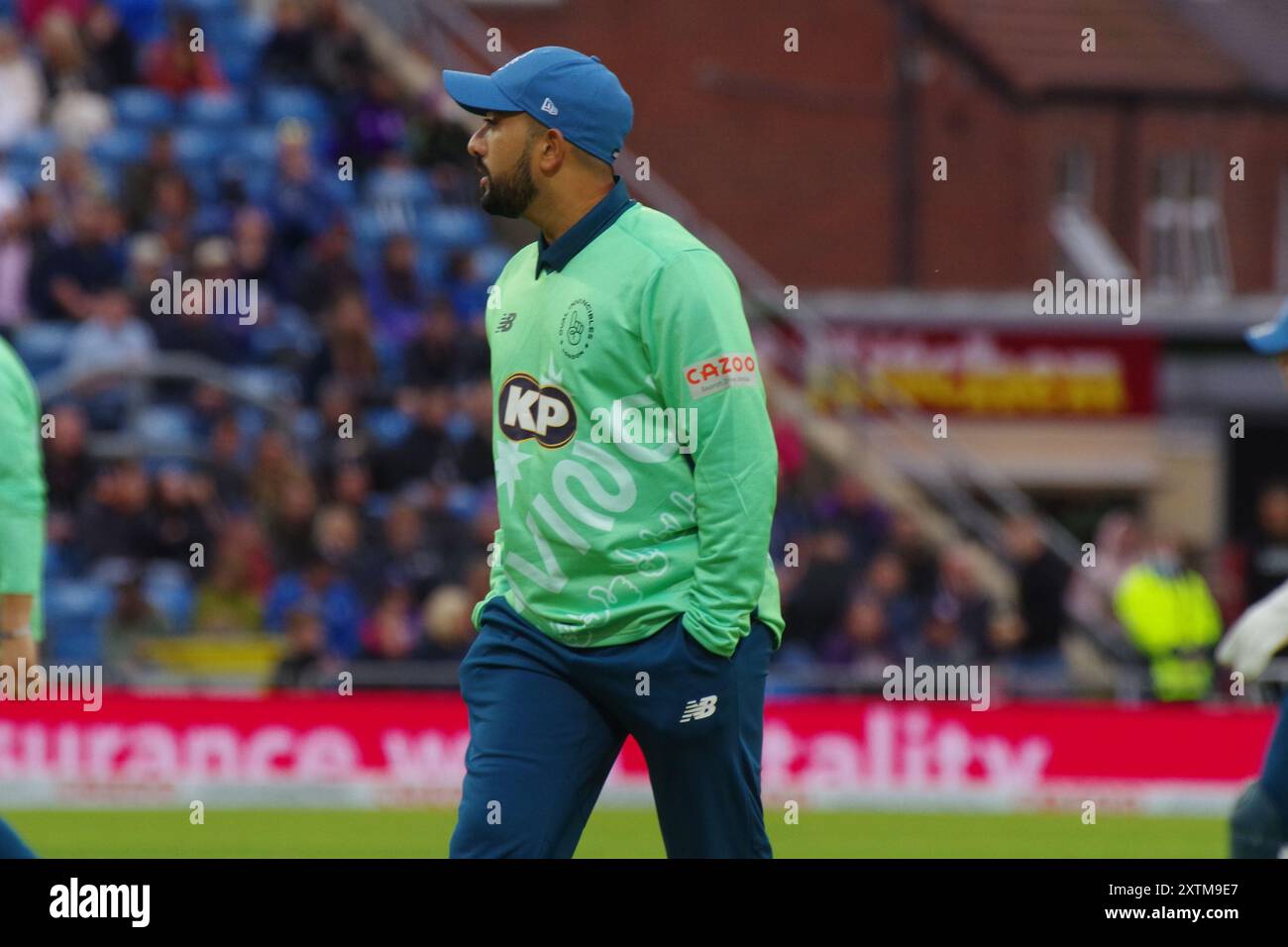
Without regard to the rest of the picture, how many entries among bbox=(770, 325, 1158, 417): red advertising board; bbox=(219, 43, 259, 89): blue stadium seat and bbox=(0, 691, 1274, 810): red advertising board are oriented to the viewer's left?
0

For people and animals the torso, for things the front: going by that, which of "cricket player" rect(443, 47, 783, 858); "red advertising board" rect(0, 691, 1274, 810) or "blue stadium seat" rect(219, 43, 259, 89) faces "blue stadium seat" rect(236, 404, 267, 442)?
"blue stadium seat" rect(219, 43, 259, 89)

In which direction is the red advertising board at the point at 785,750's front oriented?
toward the camera

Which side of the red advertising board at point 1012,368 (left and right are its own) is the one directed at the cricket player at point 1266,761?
front

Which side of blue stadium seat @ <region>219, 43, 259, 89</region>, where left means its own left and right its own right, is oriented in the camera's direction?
front

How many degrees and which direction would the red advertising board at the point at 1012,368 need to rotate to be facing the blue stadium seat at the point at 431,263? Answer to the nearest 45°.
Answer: approximately 45° to its right

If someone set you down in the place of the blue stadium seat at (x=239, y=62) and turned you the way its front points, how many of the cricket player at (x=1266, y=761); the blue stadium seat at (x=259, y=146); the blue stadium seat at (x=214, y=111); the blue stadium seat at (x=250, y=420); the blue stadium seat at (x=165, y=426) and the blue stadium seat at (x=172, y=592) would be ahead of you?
6

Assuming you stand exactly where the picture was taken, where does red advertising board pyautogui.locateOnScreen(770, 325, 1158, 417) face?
facing the viewer

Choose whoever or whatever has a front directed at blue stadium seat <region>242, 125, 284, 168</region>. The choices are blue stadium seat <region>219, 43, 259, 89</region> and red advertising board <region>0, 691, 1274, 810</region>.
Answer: blue stadium seat <region>219, 43, 259, 89</region>

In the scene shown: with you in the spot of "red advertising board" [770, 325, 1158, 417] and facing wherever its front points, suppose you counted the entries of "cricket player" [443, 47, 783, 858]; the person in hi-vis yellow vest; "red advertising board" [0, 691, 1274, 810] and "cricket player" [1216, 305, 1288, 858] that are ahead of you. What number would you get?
4

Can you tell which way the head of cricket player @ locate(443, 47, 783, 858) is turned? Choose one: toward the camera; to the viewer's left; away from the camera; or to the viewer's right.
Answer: to the viewer's left
